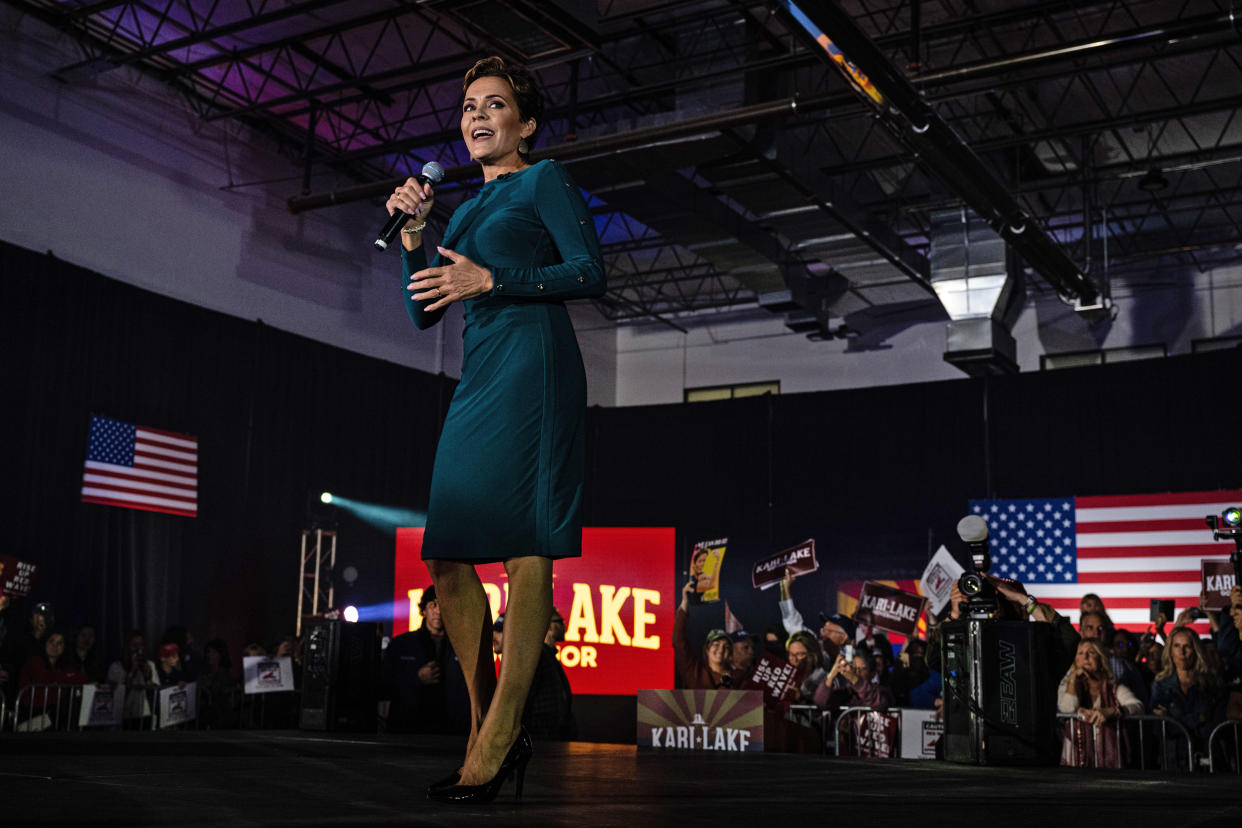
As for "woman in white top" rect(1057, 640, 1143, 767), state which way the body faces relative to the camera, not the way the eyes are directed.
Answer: toward the camera

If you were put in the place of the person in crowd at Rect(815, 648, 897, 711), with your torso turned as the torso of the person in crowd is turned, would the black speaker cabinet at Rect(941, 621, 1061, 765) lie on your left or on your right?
on your left

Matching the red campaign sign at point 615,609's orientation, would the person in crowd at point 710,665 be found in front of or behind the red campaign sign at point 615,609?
in front

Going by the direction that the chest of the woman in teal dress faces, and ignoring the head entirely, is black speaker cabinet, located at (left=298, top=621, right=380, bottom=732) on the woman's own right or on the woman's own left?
on the woman's own right

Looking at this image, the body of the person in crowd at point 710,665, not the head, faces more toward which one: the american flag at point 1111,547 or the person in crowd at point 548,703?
the person in crowd

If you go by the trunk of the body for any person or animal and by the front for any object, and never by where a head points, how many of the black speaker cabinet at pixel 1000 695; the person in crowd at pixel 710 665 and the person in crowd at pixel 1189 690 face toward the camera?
2

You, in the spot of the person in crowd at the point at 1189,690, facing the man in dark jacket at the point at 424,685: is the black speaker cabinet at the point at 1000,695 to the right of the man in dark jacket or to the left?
left

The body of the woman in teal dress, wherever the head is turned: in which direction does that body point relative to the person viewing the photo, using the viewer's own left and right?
facing the viewer and to the left of the viewer

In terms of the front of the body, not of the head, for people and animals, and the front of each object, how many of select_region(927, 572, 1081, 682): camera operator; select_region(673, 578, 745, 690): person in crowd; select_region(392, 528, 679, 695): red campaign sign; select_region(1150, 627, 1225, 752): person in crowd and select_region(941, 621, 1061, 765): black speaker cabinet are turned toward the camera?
4

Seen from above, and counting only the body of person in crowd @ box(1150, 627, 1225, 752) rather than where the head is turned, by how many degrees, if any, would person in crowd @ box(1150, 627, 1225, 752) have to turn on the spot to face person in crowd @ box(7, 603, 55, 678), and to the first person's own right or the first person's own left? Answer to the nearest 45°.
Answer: approximately 90° to the first person's own right

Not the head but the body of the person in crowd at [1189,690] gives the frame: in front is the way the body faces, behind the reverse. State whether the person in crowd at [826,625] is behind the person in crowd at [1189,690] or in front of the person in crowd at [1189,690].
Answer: behind
